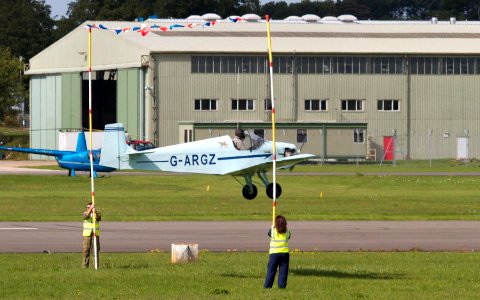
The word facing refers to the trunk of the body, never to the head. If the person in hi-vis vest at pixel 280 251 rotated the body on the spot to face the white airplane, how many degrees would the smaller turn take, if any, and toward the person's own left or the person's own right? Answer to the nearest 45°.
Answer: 0° — they already face it

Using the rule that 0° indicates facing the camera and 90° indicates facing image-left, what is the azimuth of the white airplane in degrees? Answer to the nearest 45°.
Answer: approximately 270°

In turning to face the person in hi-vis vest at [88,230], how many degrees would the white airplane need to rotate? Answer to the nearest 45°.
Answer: approximately 90° to its right

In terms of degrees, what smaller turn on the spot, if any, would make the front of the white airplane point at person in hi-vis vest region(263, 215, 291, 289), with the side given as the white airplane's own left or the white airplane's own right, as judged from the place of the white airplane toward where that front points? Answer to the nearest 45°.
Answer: approximately 90° to the white airplane's own right

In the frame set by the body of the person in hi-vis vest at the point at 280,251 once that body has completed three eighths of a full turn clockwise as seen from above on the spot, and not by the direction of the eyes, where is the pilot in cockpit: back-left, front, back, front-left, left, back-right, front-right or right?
back-left

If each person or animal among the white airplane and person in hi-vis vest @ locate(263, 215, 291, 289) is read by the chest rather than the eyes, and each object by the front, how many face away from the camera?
1

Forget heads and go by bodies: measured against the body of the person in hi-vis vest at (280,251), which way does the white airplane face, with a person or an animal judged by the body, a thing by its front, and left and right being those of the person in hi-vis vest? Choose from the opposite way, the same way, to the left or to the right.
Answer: to the right

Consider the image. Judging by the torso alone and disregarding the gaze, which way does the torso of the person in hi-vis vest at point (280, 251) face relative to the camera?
away from the camera
